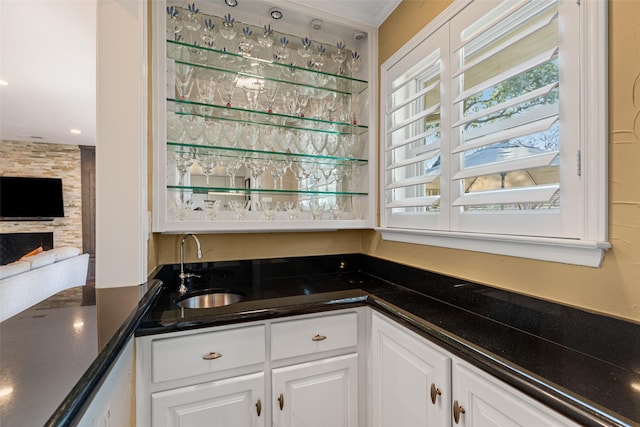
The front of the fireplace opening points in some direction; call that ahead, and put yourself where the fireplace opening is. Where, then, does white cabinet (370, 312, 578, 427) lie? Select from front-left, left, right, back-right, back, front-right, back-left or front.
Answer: front

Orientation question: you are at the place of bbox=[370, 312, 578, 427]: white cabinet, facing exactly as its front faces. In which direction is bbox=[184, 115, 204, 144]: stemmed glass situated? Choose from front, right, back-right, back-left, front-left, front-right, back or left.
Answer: front-right

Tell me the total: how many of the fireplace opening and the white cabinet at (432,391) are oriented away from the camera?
0

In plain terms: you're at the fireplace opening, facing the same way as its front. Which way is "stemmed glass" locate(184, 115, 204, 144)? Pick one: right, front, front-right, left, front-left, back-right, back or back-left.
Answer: front

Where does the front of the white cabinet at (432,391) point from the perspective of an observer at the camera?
facing the viewer and to the left of the viewer

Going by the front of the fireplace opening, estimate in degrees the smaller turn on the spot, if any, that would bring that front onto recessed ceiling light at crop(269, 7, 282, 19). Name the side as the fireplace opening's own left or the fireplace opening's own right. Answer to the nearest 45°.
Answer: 0° — it already faces it

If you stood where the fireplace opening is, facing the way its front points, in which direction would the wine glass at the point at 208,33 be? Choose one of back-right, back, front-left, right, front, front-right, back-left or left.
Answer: front

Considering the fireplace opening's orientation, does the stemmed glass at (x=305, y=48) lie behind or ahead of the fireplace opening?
ahead

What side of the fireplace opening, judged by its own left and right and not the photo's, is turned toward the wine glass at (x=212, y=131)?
front

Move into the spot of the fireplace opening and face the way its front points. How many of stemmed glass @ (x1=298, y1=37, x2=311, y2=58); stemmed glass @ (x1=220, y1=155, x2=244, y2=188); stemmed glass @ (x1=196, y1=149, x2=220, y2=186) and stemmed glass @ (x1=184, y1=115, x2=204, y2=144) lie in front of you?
4

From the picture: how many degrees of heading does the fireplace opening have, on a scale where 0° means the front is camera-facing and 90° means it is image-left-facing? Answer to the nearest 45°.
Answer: approximately 0°

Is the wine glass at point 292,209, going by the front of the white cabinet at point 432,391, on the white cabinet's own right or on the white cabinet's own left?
on the white cabinet's own right

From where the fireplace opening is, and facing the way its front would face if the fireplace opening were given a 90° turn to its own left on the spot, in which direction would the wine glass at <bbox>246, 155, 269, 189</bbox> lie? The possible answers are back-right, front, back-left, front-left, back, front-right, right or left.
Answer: right

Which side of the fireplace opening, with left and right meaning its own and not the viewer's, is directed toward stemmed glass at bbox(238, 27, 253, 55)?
front
